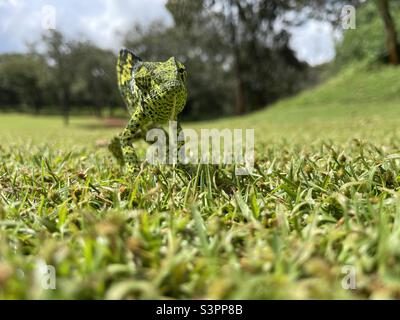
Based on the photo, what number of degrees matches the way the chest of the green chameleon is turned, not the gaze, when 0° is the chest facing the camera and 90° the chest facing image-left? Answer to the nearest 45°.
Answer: approximately 315°

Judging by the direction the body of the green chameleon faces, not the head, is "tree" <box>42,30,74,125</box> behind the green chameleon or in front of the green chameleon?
behind
